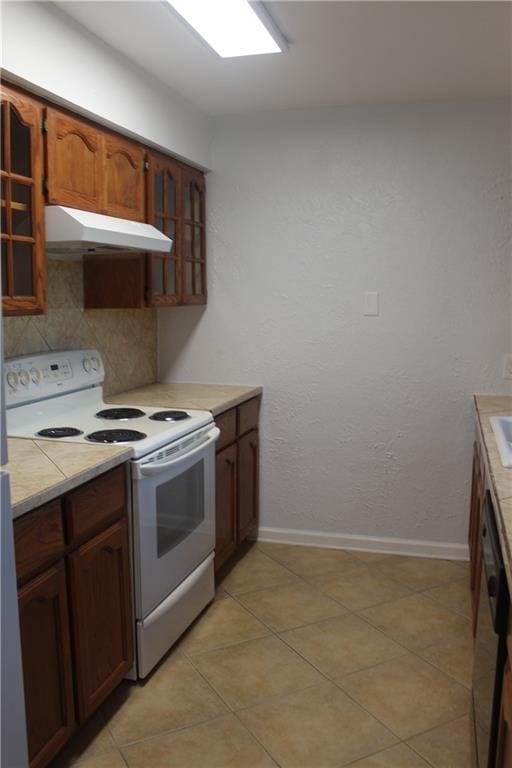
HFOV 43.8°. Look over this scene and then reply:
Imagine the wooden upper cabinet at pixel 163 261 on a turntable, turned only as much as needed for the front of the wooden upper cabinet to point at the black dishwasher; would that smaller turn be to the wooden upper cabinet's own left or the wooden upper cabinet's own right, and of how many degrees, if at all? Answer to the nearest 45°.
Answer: approximately 45° to the wooden upper cabinet's own right

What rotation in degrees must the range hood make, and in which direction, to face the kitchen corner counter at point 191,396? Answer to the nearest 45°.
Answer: approximately 90° to its left

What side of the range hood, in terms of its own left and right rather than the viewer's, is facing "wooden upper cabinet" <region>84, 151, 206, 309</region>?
left

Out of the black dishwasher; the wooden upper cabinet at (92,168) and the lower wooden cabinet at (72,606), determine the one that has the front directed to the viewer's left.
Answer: the black dishwasher

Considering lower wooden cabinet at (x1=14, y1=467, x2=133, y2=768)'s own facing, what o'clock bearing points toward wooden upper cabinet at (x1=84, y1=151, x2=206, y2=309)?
The wooden upper cabinet is roughly at 8 o'clock from the lower wooden cabinet.

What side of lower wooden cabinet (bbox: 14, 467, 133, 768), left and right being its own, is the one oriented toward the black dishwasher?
front

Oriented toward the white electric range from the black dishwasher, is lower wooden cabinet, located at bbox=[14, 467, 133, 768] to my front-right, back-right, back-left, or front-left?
front-left

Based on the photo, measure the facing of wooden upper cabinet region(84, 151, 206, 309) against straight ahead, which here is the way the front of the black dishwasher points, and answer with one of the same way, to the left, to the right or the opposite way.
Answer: the opposite way

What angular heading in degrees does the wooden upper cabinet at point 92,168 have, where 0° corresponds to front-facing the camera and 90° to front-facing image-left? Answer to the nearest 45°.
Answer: approximately 315°

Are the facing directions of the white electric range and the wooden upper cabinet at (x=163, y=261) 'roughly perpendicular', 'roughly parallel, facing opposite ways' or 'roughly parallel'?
roughly parallel

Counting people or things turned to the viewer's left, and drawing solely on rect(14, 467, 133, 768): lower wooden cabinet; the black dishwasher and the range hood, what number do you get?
1

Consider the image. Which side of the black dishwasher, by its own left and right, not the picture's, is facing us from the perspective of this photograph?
left

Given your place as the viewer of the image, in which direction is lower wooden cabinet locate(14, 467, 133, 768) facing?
facing the viewer and to the right of the viewer
